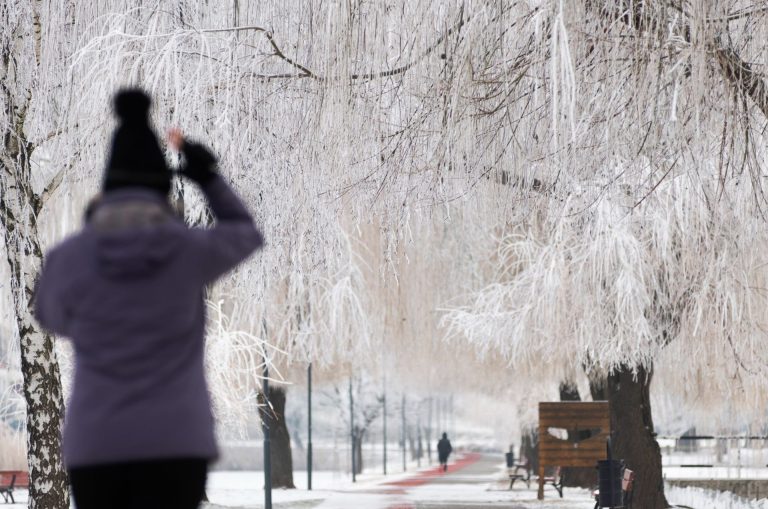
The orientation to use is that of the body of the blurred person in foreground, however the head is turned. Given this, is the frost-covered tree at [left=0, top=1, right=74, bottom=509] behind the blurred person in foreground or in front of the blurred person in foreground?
in front

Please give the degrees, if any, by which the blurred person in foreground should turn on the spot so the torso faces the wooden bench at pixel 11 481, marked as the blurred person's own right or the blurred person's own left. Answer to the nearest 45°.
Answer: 0° — they already face it

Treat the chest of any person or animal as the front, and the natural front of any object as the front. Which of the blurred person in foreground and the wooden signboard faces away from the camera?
the blurred person in foreground

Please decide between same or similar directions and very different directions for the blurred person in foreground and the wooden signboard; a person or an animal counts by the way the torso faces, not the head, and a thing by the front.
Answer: very different directions

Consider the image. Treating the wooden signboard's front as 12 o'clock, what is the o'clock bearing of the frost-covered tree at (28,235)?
The frost-covered tree is roughly at 1 o'clock from the wooden signboard.

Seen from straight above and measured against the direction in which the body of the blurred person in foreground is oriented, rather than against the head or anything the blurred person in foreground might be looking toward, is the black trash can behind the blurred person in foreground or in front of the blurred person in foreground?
in front

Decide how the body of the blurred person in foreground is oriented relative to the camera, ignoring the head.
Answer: away from the camera

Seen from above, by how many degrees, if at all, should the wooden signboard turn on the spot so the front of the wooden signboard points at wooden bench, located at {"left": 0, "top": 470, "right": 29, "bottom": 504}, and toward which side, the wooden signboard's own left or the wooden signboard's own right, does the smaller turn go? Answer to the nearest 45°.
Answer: approximately 90° to the wooden signboard's own right

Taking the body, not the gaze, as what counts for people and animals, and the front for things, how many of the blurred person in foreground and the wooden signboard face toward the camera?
1

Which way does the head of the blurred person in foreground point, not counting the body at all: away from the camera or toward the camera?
away from the camera
